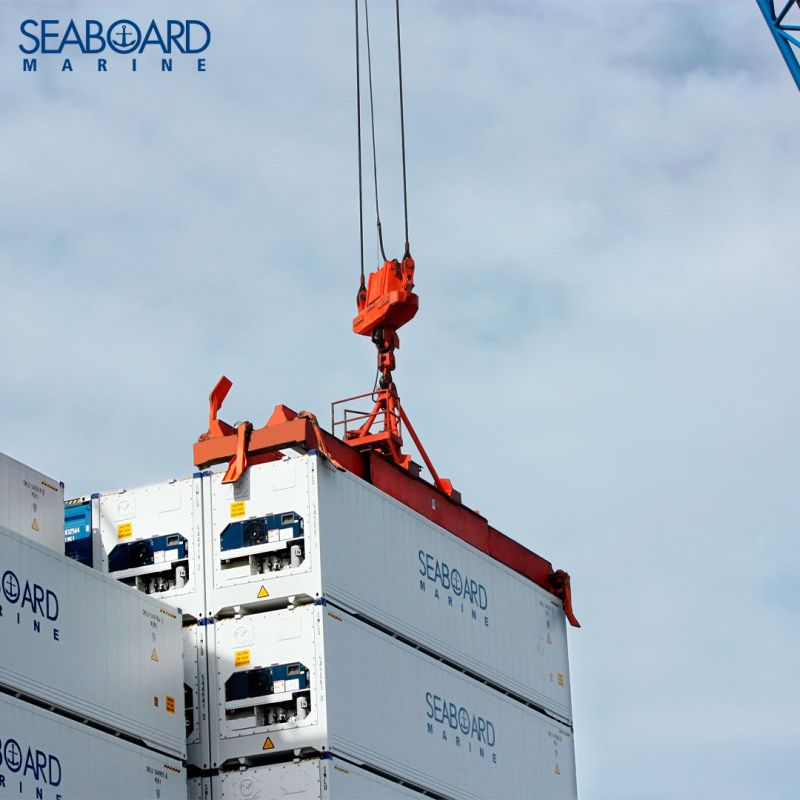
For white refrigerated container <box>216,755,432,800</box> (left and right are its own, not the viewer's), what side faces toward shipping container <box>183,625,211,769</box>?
right

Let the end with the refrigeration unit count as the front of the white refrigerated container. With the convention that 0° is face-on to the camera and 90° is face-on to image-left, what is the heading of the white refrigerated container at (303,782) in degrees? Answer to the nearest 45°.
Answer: approximately 45°

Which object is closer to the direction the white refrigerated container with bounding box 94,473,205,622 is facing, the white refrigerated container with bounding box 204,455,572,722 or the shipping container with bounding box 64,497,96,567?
the shipping container

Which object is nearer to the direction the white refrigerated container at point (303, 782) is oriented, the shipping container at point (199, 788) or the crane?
the shipping container

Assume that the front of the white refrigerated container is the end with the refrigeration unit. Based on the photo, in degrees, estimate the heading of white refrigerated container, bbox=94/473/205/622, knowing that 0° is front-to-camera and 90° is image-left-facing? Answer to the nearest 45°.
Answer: approximately 45°
